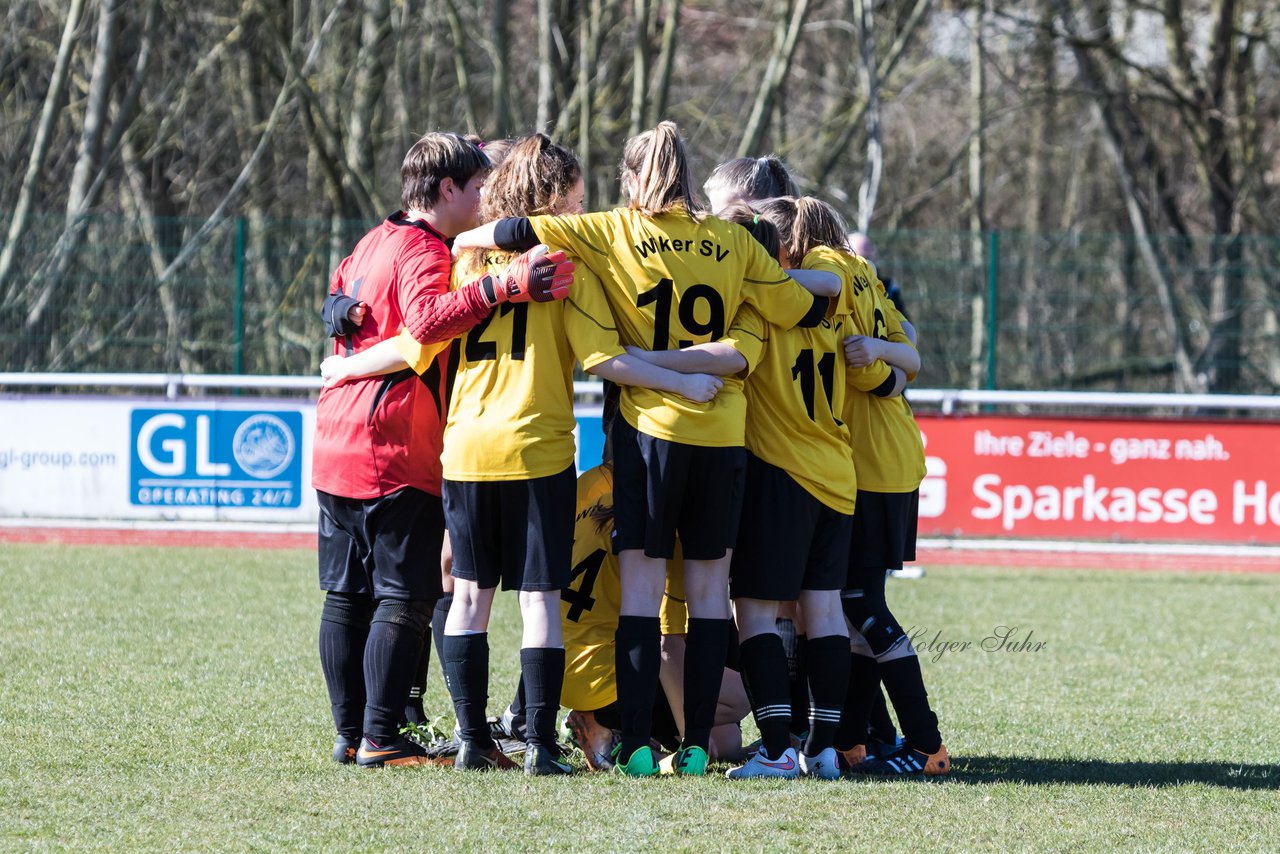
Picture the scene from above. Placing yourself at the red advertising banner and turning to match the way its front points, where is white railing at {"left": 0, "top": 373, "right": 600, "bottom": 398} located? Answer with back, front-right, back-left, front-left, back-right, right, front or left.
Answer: right

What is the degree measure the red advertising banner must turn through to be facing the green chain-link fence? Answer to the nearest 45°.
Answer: approximately 135° to its right

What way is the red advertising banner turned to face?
toward the camera

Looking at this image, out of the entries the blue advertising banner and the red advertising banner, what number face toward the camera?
2

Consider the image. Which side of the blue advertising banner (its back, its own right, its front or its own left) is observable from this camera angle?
front

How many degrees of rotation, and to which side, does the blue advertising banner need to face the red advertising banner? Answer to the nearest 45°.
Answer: approximately 90° to its left
